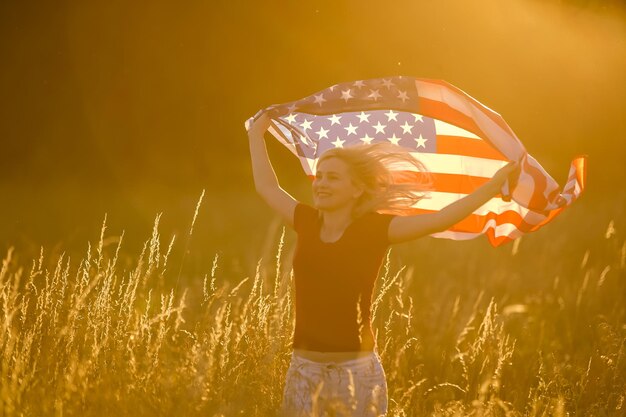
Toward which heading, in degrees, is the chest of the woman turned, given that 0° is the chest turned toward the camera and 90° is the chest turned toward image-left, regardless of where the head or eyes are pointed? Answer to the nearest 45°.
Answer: approximately 45°

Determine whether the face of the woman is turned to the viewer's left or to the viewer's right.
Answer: to the viewer's left
